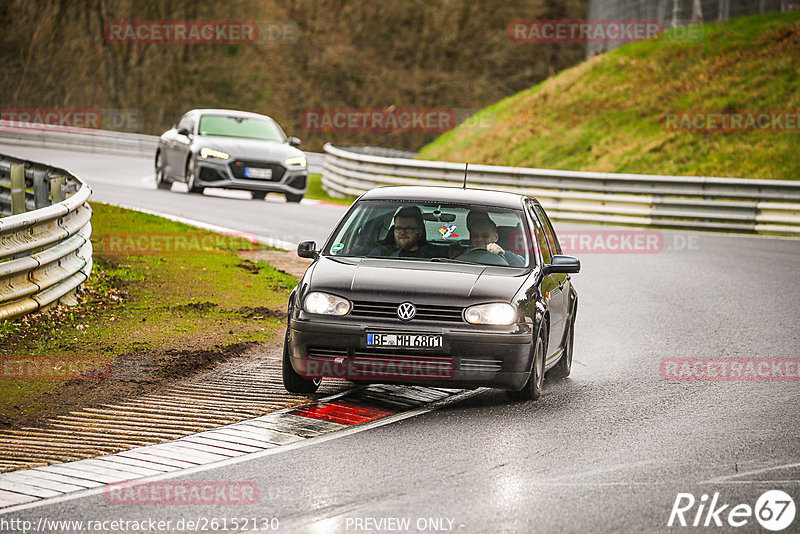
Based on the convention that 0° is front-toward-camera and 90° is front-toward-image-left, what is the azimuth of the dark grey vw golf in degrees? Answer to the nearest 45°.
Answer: approximately 0°

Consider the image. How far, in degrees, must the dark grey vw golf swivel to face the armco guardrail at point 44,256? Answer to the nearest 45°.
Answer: approximately 135° to its right

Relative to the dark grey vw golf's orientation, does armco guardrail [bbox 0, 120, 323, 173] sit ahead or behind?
behind

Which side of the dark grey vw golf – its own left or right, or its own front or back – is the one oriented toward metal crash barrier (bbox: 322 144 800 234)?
back
